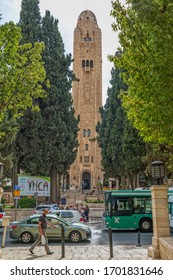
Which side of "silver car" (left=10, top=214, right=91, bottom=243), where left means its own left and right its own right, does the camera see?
right

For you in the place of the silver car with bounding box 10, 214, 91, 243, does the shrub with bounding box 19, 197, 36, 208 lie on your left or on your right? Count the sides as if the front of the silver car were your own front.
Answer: on your left

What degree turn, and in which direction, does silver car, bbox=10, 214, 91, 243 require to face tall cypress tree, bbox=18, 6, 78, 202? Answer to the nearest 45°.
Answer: approximately 90° to its left

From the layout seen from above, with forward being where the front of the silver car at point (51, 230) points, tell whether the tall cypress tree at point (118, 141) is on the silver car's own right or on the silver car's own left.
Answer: on the silver car's own left

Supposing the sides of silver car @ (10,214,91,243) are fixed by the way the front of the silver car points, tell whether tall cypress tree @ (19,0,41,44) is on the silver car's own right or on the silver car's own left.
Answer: on the silver car's own left

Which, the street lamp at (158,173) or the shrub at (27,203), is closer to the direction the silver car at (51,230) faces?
the street lamp
